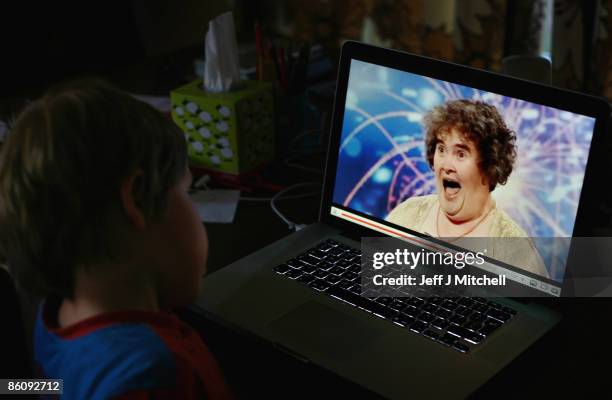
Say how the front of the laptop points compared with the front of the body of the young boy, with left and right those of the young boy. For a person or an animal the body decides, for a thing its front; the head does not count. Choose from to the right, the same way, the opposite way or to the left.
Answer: the opposite way

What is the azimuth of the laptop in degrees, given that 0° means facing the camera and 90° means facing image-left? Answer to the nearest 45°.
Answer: approximately 45°

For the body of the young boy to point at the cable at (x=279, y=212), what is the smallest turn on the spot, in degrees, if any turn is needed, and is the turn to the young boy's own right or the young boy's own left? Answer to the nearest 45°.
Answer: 0° — they already face it

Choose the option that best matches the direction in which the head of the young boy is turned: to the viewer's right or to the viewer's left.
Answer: to the viewer's right

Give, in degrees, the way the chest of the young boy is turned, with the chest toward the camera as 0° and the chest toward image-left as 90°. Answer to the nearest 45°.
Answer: approximately 225°
